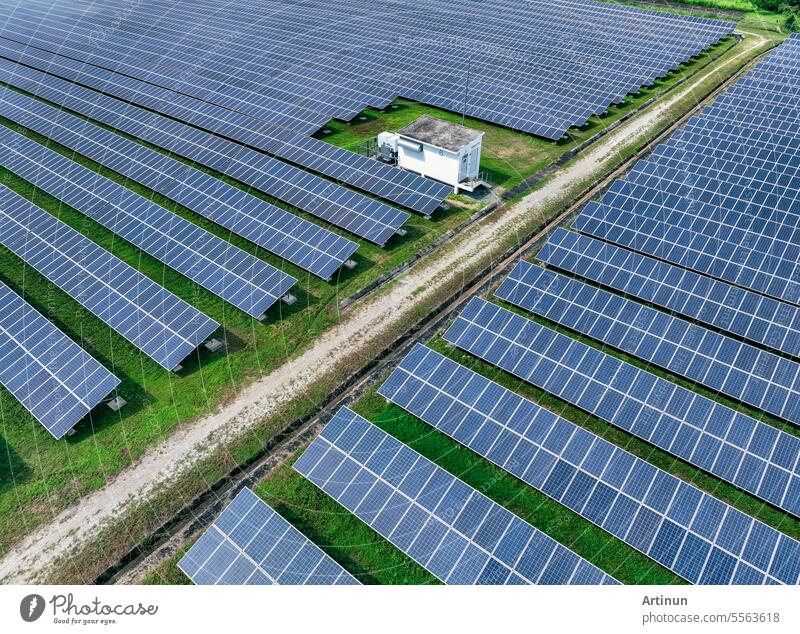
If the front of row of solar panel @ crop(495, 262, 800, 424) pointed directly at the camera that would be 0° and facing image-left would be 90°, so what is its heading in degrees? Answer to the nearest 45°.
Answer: approximately 45°

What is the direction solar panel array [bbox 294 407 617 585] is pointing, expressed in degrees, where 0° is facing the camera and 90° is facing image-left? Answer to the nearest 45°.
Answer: approximately 45°

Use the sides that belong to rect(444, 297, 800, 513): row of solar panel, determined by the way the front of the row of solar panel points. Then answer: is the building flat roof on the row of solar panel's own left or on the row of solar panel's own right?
on the row of solar panel's own right

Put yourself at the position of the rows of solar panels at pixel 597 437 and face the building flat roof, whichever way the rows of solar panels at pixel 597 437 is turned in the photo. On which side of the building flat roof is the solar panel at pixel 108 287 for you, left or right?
left

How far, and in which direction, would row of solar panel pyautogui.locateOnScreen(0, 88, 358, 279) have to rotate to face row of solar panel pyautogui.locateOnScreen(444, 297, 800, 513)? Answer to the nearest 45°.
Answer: approximately 90° to its left

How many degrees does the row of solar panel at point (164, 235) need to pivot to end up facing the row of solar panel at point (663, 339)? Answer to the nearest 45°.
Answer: approximately 90° to its left
